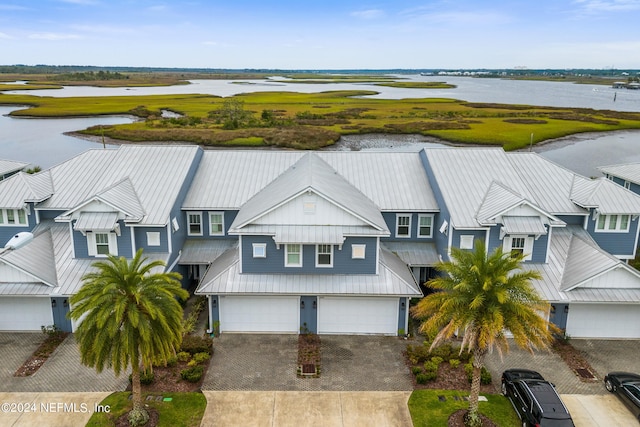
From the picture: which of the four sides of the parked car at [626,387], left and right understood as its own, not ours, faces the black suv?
left

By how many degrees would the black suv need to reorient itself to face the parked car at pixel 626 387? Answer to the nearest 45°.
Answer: approximately 90° to its right

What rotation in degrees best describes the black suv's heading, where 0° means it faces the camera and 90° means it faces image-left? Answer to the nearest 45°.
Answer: approximately 135°

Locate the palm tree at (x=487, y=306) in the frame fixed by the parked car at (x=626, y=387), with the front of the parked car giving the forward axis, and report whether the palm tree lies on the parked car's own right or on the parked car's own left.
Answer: on the parked car's own left

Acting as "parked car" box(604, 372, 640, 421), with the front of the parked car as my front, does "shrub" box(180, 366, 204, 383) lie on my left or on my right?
on my left

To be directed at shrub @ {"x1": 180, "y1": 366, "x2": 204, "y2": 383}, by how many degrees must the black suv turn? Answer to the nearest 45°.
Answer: approximately 45° to its left

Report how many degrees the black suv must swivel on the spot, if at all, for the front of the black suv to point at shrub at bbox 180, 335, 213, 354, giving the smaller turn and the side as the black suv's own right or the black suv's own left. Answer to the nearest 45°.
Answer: approximately 45° to the black suv's own left

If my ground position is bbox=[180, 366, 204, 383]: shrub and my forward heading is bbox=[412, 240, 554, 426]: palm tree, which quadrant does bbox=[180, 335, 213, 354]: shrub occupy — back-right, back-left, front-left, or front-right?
back-left

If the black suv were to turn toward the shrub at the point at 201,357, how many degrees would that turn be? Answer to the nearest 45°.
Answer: approximately 45° to its left

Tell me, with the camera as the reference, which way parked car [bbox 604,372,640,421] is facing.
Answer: facing away from the viewer and to the left of the viewer
